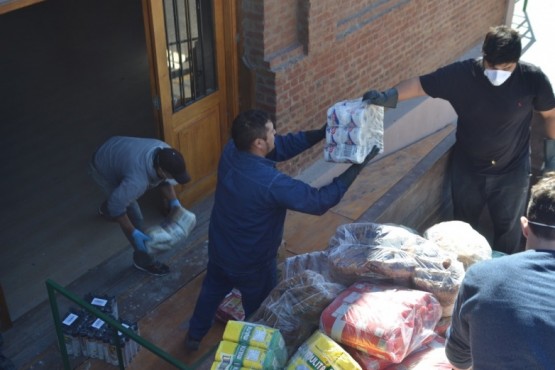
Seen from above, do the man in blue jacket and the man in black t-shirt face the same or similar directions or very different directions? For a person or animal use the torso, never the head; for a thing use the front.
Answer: very different directions

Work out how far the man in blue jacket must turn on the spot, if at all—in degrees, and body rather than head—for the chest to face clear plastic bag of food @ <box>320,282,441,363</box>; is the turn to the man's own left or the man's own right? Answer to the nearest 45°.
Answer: approximately 90° to the man's own right

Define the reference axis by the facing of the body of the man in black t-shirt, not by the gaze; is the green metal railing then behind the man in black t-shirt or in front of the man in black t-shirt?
in front

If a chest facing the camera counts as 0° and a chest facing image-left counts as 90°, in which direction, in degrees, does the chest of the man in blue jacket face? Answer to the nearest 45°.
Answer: approximately 225°

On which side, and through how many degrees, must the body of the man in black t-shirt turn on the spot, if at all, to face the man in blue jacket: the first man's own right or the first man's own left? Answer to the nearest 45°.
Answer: approximately 45° to the first man's own right

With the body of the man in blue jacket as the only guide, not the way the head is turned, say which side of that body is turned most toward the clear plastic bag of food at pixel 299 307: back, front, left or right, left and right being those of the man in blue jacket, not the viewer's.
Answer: right

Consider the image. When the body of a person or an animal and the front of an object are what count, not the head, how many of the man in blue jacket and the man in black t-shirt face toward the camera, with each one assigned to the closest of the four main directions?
1

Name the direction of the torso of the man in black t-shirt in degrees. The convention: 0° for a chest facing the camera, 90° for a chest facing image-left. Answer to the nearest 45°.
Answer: approximately 0°

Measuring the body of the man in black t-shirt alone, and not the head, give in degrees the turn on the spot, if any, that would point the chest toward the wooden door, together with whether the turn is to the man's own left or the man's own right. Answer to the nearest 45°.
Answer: approximately 90° to the man's own right
